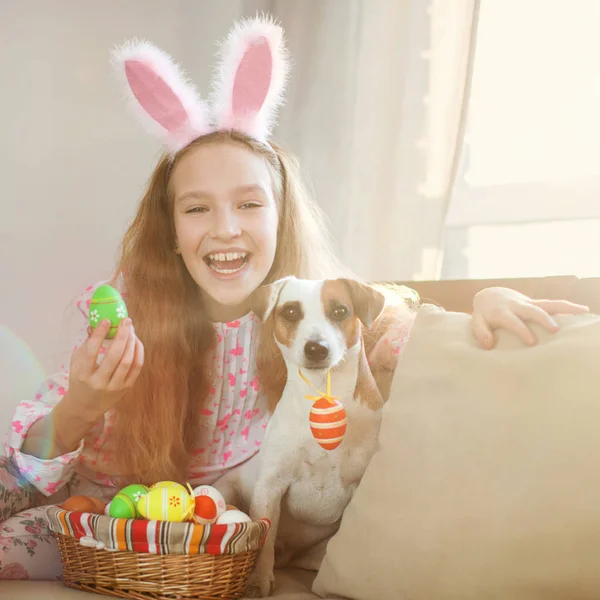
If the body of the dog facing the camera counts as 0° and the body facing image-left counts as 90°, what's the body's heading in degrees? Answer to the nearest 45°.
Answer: approximately 0°
